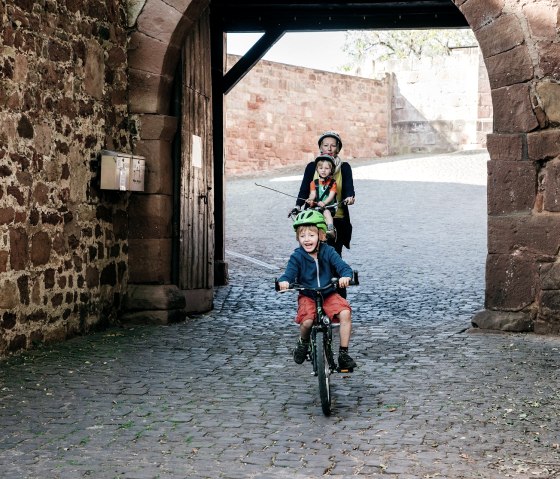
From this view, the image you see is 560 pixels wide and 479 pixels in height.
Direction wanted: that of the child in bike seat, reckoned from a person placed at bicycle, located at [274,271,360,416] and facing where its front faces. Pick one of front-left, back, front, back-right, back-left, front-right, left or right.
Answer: back

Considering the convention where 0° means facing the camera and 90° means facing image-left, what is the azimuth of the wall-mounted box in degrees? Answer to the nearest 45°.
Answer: approximately 315°

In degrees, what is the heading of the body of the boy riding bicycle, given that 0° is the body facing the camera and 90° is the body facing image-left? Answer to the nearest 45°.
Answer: approximately 0°

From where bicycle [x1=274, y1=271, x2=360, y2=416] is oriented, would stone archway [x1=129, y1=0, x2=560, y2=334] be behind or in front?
behind

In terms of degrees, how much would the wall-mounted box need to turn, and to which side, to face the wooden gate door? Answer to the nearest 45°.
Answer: approximately 90° to its left

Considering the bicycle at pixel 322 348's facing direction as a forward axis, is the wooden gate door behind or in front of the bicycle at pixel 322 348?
behind

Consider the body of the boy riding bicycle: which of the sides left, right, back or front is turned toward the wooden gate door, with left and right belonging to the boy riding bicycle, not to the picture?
back

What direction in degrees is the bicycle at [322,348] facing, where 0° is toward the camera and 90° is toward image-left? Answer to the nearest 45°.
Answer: approximately 0°
